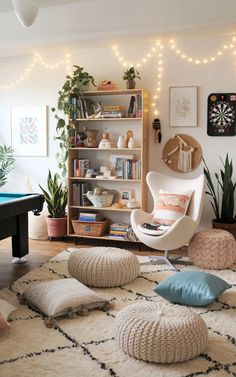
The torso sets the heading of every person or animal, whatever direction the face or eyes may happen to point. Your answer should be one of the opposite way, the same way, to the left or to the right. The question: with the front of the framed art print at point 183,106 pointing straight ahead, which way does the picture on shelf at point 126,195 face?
the same way

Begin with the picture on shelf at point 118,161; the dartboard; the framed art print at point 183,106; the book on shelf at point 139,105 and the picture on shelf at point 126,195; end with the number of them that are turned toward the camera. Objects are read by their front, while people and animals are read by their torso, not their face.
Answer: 5

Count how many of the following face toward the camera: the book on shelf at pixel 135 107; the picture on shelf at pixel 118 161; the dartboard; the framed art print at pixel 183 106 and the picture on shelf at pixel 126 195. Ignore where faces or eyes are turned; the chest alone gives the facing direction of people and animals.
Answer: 5

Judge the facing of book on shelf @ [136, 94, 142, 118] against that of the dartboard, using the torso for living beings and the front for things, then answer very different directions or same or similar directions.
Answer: same or similar directions

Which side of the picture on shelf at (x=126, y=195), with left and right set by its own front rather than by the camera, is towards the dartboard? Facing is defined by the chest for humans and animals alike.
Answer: left

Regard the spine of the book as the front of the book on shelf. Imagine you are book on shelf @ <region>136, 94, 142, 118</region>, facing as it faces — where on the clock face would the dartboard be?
The dartboard is roughly at 9 o'clock from the book on shelf.

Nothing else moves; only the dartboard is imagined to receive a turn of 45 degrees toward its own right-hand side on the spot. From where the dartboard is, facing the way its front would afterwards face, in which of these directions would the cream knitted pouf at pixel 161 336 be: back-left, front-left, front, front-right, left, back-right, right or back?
front-left

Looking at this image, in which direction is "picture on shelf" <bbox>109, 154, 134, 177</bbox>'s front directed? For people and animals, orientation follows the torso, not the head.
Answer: toward the camera

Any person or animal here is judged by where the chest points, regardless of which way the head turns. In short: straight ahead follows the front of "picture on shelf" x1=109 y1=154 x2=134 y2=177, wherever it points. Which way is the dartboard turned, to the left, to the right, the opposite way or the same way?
the same way

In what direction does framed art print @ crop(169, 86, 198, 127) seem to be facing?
toward the camera

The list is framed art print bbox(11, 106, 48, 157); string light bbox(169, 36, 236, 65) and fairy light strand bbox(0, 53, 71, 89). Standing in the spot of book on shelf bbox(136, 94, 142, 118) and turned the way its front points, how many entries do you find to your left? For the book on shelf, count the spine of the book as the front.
1

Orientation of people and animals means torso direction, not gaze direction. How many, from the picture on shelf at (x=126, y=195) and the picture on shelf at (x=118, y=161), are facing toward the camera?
2

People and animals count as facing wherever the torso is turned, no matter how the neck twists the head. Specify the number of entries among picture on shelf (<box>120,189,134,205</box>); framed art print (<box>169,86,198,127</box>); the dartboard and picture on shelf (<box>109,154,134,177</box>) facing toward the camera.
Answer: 4

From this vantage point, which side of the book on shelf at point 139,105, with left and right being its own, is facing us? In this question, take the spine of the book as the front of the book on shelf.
front

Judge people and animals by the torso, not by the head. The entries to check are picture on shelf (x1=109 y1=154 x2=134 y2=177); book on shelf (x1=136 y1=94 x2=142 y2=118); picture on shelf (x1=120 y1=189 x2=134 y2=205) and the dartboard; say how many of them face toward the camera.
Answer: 4

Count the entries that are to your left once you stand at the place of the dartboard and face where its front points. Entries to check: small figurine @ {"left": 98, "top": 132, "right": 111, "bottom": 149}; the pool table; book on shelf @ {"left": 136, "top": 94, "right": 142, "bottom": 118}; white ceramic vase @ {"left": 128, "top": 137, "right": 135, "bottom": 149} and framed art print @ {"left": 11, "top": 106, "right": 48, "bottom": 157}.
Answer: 0
